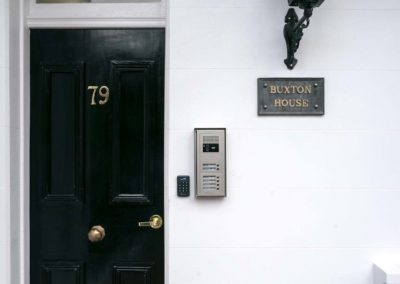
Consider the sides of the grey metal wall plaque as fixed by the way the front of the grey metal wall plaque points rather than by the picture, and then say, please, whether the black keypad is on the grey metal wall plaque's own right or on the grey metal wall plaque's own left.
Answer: on the grey metal wall plaque's own right

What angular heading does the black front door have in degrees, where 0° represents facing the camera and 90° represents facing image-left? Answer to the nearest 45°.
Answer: approximately 0°

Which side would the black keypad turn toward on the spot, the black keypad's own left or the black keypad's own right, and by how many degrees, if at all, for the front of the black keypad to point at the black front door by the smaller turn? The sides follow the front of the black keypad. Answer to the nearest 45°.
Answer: approximately 90° to the black keypad's own right

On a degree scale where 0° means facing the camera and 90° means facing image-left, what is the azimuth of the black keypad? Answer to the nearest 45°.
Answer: approximately 0°

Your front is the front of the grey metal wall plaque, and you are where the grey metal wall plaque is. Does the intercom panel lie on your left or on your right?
on your right

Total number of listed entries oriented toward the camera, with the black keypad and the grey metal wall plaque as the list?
2

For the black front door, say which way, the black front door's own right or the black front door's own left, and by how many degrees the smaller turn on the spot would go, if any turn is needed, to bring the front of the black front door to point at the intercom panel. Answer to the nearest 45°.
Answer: approximately 45° to the black front door's own left
